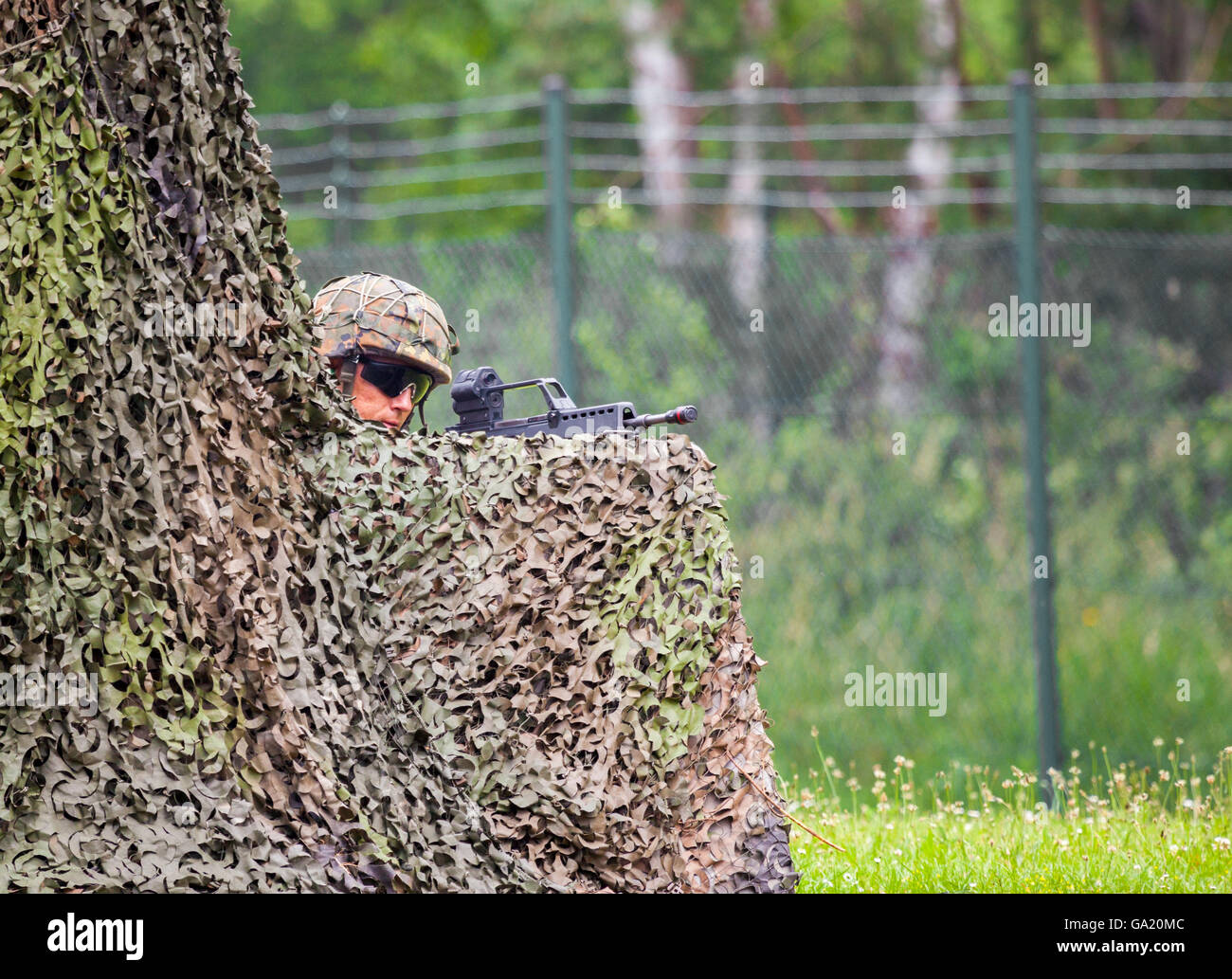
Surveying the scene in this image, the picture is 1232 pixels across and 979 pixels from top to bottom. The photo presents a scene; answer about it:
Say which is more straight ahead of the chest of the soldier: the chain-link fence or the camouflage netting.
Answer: the camouflage netting

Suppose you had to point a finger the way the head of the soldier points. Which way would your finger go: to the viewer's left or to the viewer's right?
to the viewer's right

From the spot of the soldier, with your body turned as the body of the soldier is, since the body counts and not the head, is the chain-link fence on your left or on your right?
on your left

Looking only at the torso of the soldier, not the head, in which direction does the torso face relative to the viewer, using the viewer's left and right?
facing the viewer and to the right of the viewer

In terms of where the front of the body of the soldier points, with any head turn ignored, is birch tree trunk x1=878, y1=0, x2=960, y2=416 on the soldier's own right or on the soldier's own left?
on the soldier's own left

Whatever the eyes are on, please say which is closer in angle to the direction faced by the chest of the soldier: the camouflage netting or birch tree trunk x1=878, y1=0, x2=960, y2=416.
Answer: the camouflage netting
